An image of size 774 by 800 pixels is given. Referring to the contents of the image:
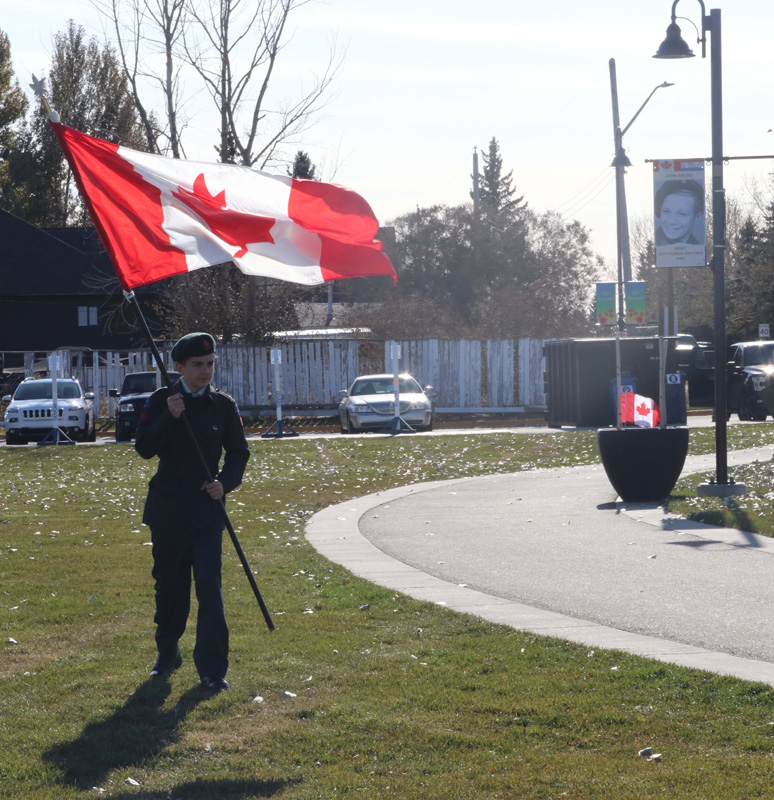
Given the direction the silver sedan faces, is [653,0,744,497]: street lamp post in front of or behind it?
in front

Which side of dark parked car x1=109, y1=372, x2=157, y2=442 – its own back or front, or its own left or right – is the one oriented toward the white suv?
right

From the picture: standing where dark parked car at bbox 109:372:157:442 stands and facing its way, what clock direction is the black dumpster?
The black dumpster is roughly at 10 o'clock from the dark parked car.

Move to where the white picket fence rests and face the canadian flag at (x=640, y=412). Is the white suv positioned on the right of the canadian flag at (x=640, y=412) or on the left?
right

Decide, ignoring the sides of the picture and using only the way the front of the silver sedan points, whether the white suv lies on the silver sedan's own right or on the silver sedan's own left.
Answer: on the silver sedan's own right

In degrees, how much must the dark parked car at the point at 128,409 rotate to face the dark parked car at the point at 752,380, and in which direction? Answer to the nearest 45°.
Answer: approximately 90° to its left

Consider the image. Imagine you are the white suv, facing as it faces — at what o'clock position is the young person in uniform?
The young person in uniform is roughly at 12 o'clock from the white suv.

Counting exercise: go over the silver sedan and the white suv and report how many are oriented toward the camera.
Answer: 2

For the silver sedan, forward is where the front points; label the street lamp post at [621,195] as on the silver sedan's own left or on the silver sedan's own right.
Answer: on the silver sedan's own left

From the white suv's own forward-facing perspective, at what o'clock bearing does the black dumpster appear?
The black dumpster is roughly at 10 o'clock from the white suv.

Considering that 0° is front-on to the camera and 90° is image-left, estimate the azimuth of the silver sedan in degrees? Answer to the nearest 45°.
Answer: approximately 0°
